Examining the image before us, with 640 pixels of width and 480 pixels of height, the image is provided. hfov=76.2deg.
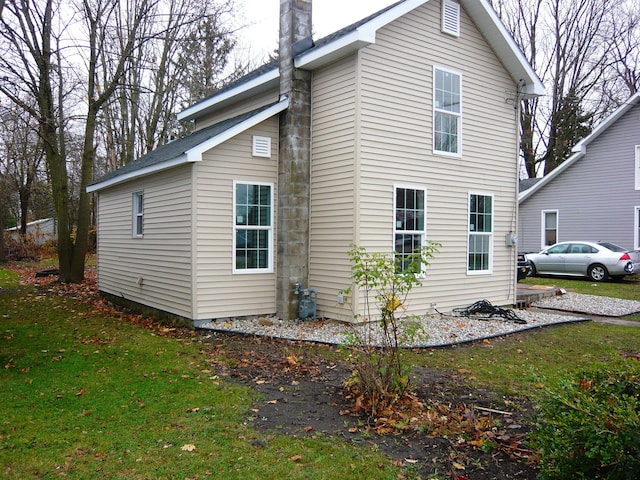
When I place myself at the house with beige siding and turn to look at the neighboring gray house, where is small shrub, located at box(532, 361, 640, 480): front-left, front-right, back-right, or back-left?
back-right

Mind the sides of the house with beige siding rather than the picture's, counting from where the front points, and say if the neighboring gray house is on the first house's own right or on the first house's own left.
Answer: on the first house's own left
